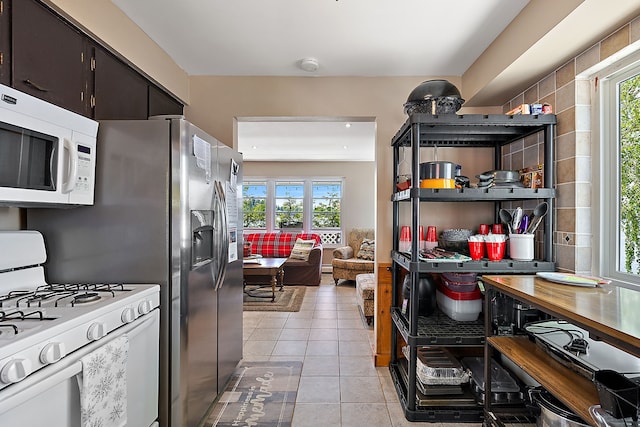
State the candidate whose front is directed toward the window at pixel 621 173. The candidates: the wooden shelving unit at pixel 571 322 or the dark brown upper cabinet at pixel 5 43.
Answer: the dark brown upper cabinet

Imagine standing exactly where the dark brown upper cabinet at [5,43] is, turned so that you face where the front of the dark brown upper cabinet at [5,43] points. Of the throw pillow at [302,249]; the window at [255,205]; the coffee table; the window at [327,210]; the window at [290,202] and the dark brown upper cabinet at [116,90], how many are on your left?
6

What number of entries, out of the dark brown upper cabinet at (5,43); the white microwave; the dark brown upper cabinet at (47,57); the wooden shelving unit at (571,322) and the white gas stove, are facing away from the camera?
0

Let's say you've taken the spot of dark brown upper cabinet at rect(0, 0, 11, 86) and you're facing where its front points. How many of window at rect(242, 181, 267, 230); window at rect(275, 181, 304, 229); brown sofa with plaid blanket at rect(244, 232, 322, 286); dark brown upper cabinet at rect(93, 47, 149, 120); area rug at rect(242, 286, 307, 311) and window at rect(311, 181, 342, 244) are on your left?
6

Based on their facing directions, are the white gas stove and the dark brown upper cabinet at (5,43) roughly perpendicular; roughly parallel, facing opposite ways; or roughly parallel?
roughly parallel

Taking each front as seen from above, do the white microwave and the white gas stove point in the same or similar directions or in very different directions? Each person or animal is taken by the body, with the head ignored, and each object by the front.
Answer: same or similar directions

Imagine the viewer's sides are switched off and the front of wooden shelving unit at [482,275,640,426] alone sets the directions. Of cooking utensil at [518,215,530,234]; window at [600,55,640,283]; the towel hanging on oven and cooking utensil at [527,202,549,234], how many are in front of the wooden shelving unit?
1

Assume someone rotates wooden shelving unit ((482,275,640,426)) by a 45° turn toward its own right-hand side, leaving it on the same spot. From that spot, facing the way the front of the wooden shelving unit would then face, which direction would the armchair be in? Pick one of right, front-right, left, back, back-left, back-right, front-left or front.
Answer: front-right

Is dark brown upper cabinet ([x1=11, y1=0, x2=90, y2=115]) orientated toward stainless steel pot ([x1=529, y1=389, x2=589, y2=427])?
yes

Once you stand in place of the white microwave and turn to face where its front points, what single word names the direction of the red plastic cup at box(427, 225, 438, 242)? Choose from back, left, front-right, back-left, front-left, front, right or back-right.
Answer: front-left

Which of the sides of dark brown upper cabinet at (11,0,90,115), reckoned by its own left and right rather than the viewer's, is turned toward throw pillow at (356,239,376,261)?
left

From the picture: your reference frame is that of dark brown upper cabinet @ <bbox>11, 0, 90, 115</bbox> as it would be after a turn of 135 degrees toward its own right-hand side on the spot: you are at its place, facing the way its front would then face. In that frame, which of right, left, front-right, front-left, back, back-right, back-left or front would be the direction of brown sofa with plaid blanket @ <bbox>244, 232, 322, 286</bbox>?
back-right

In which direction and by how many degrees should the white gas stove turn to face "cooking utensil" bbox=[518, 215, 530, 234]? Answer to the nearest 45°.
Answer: approximately 45° to its left

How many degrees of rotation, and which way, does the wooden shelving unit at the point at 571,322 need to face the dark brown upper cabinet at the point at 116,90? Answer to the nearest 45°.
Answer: approximately 45° to its right

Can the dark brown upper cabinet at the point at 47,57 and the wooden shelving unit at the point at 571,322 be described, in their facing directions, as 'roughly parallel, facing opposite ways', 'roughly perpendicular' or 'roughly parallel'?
roughly parallel, facing opposite ways

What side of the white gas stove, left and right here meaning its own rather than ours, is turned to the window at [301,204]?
left

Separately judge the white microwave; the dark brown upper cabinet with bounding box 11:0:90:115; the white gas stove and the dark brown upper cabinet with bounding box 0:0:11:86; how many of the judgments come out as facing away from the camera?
0

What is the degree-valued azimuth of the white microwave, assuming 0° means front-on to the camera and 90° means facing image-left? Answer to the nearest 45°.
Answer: approximately 315°

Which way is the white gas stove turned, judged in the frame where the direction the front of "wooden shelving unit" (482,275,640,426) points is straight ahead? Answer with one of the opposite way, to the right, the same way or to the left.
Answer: the opposite way
